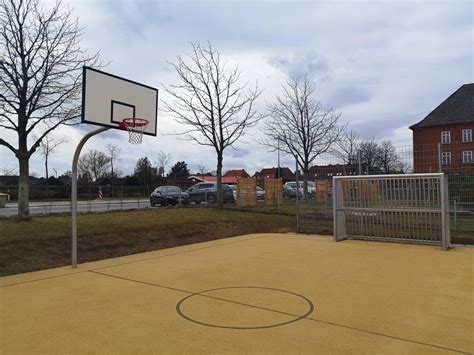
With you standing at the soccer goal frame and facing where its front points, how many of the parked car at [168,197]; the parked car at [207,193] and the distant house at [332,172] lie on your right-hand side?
3

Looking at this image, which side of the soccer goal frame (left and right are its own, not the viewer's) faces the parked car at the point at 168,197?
right

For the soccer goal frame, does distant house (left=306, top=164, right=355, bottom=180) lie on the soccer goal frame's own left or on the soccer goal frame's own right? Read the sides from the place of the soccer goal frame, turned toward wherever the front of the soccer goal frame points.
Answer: on the soccer goal frame's own right

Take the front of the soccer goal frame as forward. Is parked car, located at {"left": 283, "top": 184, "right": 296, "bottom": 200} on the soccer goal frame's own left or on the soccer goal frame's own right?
on the soccer goal frame's own right

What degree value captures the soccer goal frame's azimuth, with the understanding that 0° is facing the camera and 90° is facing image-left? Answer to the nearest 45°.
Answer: approximately 45°

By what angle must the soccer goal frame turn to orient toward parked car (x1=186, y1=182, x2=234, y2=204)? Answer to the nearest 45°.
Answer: approximately 90° to its right
